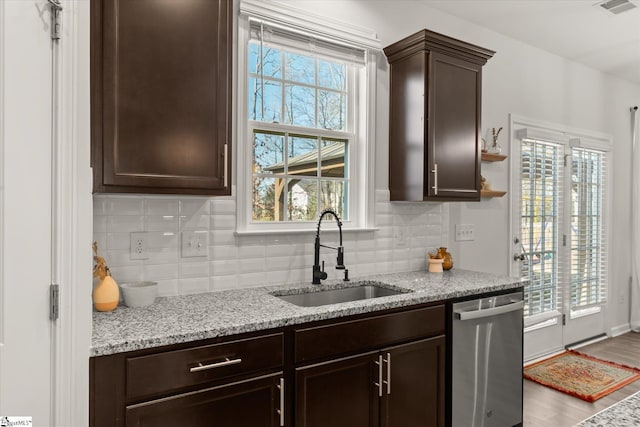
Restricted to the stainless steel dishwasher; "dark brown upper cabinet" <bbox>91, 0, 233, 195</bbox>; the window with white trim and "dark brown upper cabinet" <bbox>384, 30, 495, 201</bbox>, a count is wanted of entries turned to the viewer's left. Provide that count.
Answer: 0

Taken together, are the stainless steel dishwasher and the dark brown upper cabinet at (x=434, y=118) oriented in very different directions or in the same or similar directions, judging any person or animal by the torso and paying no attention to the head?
same or similar directions

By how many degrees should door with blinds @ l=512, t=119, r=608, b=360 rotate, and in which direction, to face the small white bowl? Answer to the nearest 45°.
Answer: approximately 90° to its right

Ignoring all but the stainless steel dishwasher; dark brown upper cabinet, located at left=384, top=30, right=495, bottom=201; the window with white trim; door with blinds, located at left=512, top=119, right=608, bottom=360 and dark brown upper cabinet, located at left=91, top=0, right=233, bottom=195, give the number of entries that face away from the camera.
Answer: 0

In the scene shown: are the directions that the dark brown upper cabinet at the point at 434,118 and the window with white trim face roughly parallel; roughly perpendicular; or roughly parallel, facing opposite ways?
roughly parallel

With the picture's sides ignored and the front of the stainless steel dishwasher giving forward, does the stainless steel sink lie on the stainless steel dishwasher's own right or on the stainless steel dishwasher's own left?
on the stainless steel dishwasher's own right

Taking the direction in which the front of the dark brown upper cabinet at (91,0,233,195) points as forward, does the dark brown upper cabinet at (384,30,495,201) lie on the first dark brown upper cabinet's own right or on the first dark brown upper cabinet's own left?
on the first dark brown upper cabinet's own left

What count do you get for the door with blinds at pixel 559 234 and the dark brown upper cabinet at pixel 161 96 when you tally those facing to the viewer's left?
0

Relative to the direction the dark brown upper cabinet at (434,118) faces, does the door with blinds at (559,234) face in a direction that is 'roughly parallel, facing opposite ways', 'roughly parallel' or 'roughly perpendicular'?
roughly parallel

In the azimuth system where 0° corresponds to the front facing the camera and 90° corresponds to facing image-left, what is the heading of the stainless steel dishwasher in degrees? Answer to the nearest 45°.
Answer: approximately 315°

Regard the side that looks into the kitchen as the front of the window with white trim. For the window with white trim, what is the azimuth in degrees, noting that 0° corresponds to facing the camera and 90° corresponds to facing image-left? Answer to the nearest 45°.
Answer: approximately 315°

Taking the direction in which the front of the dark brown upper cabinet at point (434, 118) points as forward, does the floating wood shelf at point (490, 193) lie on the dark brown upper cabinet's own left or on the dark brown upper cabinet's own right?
on the dark brown upper cabinet's own left

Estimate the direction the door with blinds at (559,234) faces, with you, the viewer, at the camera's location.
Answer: facing the viewer and to the right of the viewer

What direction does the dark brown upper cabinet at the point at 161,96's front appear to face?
toward the camera
